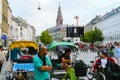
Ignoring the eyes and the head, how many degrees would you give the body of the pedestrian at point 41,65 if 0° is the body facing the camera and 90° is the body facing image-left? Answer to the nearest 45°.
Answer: approximately 315°

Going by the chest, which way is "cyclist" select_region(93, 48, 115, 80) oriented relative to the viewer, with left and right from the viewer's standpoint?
facing the viewer and to the left of the viewer

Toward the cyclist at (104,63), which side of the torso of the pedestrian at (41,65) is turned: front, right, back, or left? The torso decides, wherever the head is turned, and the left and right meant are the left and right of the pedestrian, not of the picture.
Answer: left

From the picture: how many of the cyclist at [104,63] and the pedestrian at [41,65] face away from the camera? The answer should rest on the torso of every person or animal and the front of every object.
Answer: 0

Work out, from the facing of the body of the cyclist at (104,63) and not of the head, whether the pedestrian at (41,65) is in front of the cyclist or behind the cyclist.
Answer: in front
